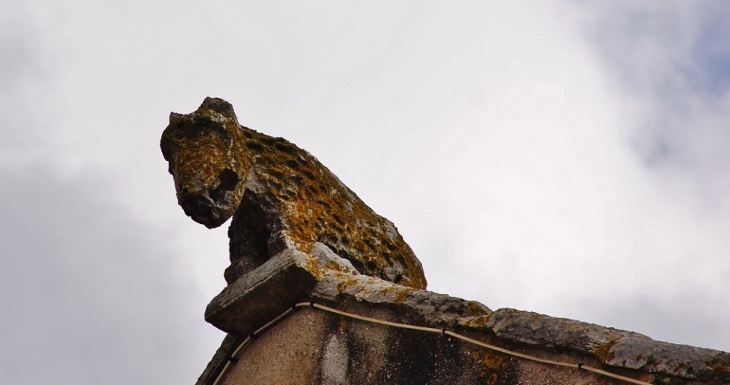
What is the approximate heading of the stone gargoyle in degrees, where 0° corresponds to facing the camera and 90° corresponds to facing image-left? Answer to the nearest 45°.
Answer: approximately 45°
